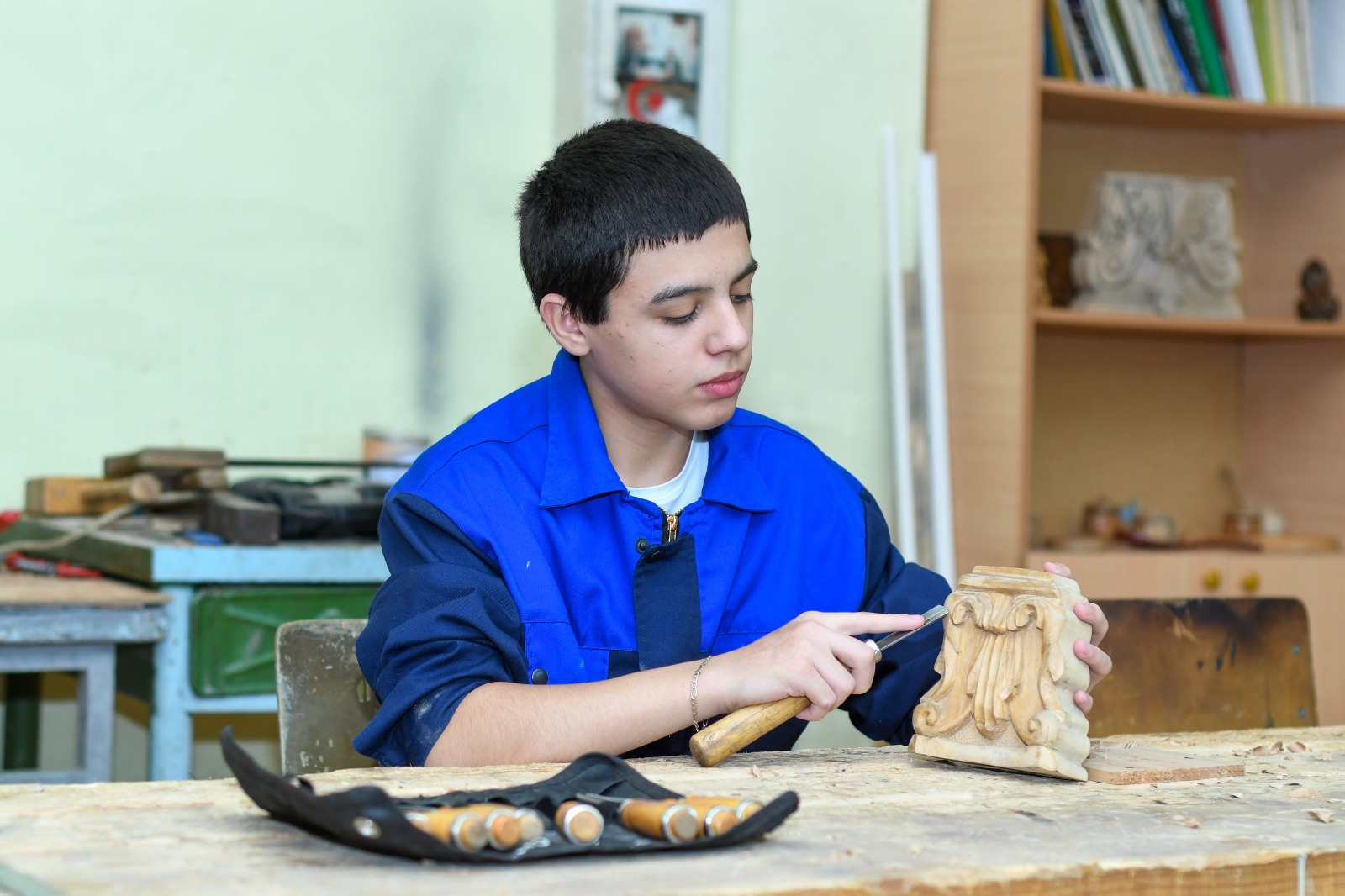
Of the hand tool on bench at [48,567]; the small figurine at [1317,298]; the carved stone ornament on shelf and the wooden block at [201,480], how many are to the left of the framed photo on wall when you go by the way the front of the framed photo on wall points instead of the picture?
2

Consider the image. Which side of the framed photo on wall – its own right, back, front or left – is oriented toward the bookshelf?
left

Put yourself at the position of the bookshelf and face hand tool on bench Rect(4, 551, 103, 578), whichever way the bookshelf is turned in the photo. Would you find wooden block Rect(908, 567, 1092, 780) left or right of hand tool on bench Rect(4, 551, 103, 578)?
left

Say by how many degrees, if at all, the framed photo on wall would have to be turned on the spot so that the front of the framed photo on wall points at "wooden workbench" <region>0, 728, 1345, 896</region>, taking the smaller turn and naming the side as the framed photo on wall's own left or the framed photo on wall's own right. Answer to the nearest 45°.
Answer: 0° — it already faces it

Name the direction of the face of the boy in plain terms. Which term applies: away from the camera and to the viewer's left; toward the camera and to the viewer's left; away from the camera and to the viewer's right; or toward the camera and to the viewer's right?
toward the camera and to the viewer's right

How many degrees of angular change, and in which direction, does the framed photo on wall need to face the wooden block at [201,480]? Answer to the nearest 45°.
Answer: approximately 45° to its right

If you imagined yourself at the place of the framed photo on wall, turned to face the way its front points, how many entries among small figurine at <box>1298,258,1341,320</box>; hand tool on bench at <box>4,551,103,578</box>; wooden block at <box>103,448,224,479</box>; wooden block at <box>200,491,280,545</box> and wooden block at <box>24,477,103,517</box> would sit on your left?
1

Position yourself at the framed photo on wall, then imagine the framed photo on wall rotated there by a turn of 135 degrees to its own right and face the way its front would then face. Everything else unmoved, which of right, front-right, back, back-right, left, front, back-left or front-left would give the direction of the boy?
back-left

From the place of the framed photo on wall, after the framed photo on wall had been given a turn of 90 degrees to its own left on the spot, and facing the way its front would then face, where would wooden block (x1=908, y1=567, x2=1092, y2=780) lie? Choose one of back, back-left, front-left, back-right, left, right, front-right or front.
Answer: right

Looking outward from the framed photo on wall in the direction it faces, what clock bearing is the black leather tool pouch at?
The black leather tool pouch is roughly at 12 o'clock from the framed photo on wall.

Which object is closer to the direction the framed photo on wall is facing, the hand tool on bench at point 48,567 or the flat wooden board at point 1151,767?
the flat wooden board

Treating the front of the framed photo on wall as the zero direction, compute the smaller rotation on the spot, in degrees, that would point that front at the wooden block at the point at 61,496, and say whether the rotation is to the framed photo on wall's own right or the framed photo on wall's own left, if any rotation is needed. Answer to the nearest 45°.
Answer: approximately 90° to the framed photo on wall's own right

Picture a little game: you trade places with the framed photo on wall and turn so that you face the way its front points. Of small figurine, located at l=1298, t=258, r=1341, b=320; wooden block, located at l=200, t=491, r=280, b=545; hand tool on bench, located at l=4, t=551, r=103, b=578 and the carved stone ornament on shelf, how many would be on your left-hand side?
2

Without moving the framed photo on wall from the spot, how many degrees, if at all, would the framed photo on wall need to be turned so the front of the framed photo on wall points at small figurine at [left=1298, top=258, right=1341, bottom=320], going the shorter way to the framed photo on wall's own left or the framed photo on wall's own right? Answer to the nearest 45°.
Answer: approximately 90° to the framed photo on wall's own left

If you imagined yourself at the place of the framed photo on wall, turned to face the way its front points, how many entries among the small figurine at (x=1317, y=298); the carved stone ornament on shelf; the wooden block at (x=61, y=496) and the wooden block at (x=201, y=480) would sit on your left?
2

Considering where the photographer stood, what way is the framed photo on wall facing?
facing the viewer

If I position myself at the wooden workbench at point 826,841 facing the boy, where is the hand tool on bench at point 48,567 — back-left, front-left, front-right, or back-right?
front-left

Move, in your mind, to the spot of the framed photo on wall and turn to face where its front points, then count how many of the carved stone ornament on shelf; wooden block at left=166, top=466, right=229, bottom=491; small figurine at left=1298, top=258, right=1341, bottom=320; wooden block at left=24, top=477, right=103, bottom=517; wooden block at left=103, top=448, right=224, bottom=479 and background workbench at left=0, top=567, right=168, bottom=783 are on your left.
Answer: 2

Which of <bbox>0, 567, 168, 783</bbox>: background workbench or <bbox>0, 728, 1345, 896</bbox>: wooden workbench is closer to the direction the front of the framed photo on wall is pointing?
the wooden workbench
